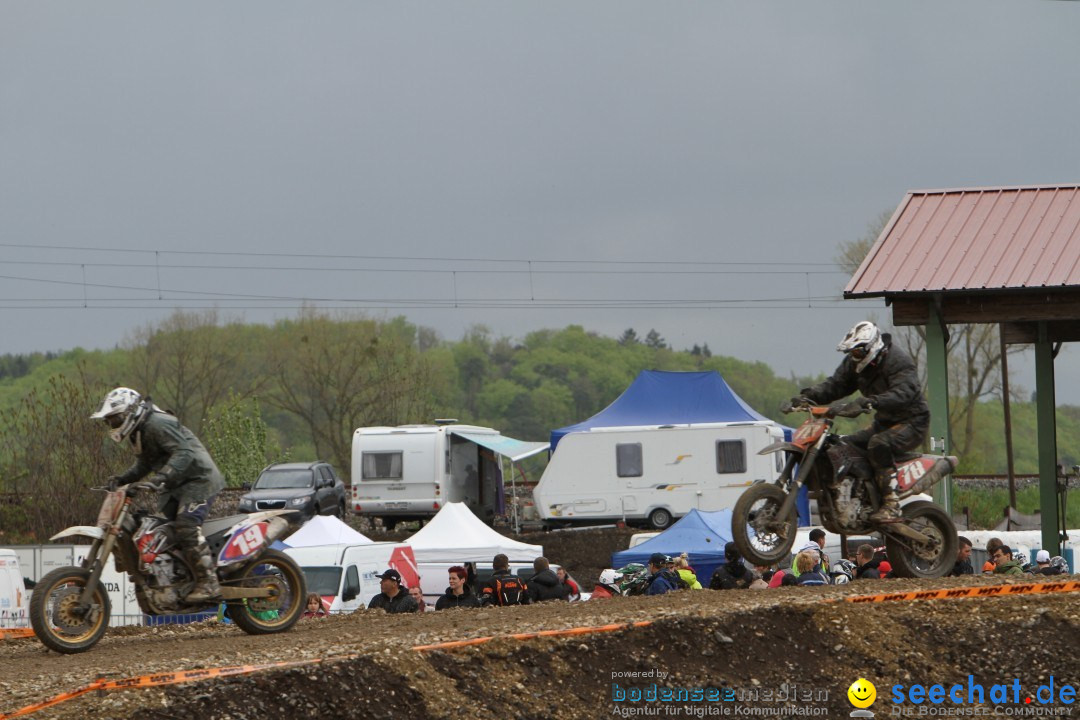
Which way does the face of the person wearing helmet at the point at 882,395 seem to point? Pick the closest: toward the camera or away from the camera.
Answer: toward the camera

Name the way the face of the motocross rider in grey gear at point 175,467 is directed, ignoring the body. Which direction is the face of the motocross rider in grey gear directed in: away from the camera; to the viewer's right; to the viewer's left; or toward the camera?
to the viewer's left

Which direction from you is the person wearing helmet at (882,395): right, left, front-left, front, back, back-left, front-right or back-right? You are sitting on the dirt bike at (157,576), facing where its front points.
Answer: back

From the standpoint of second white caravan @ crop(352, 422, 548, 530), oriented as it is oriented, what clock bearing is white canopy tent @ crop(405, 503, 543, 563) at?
The white canopy tent is roughly at 6 o'clock from the second white caravan.

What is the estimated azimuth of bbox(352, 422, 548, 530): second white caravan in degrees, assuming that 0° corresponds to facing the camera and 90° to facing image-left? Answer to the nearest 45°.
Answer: approximately 180°

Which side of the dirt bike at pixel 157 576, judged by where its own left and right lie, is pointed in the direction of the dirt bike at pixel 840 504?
back

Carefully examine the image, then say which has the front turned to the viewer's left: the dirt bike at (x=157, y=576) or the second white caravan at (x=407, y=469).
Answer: the dirt bike

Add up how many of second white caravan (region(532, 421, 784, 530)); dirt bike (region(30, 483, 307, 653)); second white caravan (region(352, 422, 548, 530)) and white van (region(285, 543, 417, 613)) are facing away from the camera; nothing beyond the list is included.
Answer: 1

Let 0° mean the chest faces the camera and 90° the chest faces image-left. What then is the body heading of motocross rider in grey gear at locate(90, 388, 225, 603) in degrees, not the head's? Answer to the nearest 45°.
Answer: approximately 90°

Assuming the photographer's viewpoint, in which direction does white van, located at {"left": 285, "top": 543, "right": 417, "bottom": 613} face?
facing the viewer and to the left of the viewer

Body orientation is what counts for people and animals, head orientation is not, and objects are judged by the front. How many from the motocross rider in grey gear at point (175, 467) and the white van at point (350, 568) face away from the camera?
0

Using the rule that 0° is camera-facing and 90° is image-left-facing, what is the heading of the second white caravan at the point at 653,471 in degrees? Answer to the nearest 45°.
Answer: approximately 90°

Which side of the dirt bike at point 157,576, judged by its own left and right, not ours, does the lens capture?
left

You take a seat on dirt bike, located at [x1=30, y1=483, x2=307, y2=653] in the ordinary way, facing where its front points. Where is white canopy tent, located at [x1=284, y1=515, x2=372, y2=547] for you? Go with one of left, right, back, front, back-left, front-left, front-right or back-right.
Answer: right
